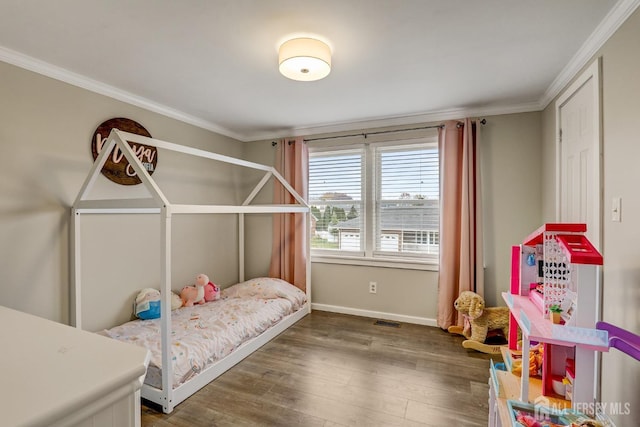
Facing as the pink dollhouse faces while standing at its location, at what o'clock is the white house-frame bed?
The white house-frame bed is roughly at 1 o'clock from the pink dollhouse.

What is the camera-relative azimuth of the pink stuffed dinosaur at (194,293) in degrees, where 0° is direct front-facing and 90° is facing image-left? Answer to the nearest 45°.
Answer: approximately 315°

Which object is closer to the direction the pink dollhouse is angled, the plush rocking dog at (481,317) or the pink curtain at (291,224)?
the pink curtain

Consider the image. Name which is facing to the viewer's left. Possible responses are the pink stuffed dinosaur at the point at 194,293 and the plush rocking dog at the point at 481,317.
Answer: the plush rocking dog

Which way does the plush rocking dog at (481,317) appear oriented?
to the viewer's left

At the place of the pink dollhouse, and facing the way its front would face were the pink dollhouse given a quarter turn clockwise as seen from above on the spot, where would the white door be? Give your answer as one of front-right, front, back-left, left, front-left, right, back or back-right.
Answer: front-right

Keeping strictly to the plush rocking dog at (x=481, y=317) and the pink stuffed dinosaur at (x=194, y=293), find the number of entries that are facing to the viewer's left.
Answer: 1

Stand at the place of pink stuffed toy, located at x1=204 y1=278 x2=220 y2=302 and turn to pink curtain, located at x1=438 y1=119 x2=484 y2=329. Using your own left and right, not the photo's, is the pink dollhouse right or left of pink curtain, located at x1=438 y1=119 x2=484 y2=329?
right

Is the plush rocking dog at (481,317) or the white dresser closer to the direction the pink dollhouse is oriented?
the white dresser

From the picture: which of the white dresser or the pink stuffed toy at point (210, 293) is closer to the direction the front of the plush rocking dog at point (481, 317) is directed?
the pink stuffed toy

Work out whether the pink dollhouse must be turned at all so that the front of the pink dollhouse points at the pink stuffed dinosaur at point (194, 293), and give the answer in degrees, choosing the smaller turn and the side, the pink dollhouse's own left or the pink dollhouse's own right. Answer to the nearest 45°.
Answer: approximately 45° to the pink dollhouse's own right

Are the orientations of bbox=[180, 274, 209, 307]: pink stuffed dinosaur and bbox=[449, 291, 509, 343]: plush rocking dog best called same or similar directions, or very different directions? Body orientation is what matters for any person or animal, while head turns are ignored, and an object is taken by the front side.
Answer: very different directions
